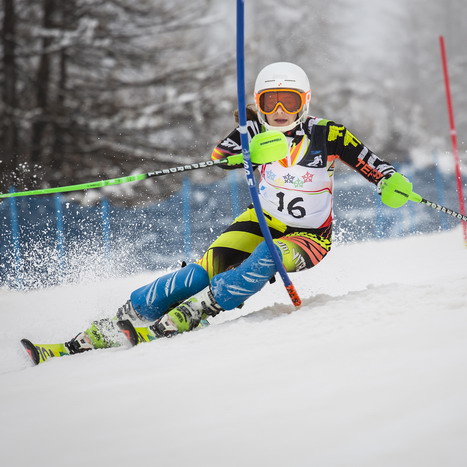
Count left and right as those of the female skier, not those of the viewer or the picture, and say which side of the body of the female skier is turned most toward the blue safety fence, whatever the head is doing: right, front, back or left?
back

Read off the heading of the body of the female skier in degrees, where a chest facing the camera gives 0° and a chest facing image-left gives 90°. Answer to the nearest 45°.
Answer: approximately 0°
